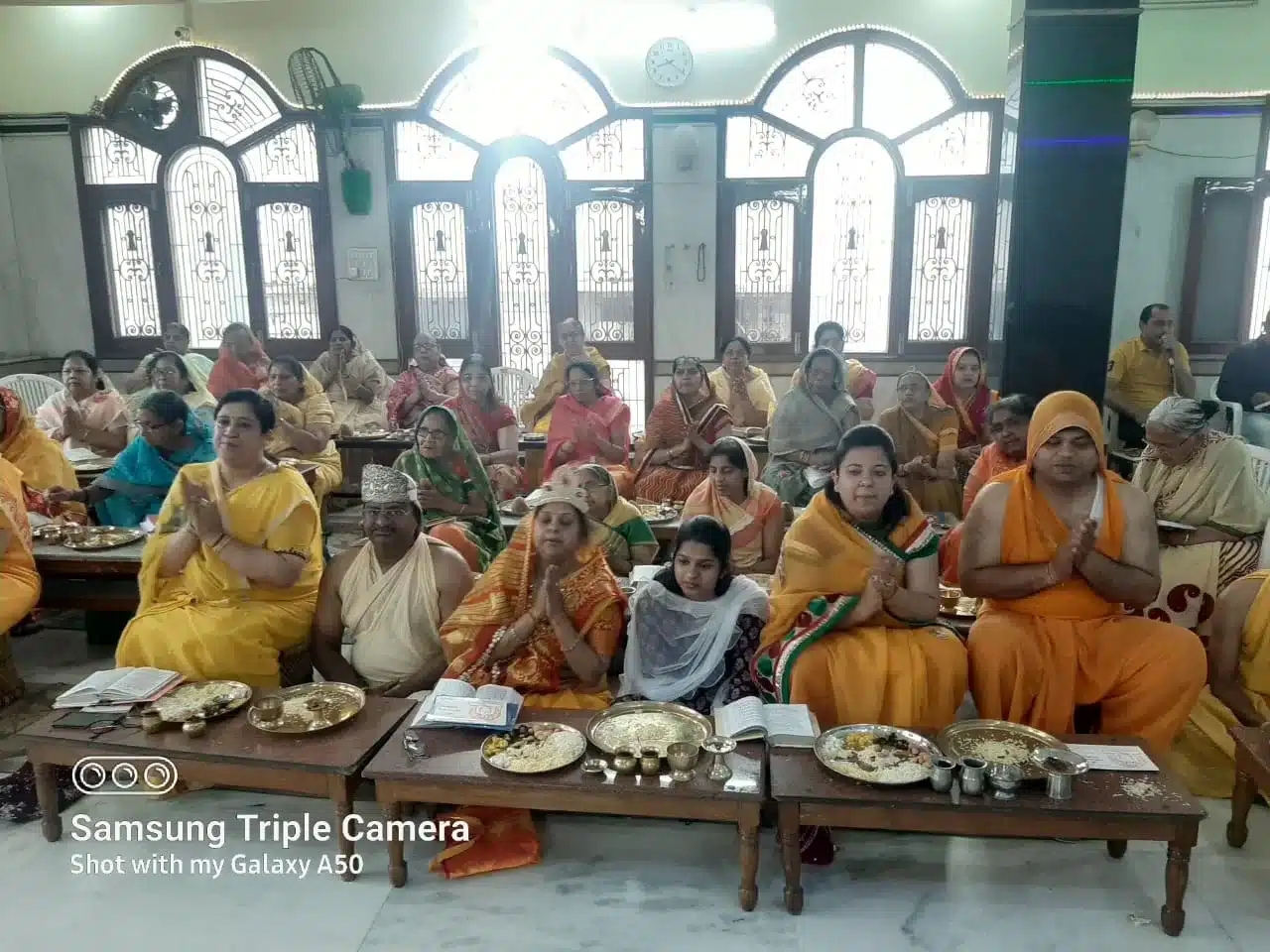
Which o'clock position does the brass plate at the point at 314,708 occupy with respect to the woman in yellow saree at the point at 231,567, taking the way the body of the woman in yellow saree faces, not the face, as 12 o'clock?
The brass plate is roughly at 10 o'clock from the woman in yellow saree.

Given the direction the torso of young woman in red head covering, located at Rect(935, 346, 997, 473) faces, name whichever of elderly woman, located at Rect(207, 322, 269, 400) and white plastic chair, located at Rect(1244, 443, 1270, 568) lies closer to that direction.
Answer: the white plastic chair

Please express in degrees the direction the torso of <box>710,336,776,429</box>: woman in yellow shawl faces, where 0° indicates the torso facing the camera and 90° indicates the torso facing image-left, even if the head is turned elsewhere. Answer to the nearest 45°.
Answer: approximately 0°

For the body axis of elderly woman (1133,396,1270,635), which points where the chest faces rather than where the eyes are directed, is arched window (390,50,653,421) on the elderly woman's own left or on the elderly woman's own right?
on the elderly woman's own right

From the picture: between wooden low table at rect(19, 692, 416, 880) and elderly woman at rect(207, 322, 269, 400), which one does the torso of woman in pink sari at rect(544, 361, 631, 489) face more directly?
the wooden low table

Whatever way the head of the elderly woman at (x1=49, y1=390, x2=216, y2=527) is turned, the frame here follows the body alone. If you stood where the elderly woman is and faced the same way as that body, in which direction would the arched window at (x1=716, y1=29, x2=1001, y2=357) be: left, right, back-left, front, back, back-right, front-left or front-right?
back-left

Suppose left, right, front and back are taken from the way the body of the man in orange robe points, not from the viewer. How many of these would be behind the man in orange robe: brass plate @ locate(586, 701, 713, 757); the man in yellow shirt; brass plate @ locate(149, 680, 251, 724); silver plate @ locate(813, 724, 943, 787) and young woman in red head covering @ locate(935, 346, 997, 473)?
2

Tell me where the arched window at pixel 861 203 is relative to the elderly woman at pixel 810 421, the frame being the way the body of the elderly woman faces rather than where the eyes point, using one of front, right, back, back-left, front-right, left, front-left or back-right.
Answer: back

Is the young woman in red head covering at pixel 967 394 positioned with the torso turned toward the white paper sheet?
yes
